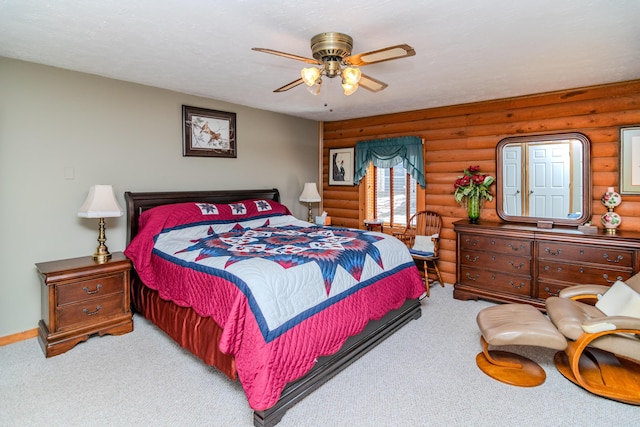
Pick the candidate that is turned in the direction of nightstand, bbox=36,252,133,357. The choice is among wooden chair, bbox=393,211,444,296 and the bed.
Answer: the wooden chair

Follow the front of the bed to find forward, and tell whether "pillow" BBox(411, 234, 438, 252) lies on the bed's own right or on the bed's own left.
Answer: on the bed's own left

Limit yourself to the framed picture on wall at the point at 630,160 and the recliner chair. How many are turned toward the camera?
1

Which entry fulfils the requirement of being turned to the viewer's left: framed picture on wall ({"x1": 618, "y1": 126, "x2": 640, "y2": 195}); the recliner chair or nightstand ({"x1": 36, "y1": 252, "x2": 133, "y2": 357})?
the recliner chair

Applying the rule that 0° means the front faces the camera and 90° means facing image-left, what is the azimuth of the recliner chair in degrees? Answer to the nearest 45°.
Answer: approximately 90°

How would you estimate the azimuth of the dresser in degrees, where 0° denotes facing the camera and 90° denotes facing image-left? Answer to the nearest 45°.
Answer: approximately 45°

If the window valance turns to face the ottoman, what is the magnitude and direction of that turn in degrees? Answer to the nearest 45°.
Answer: approximately 45° to its left
